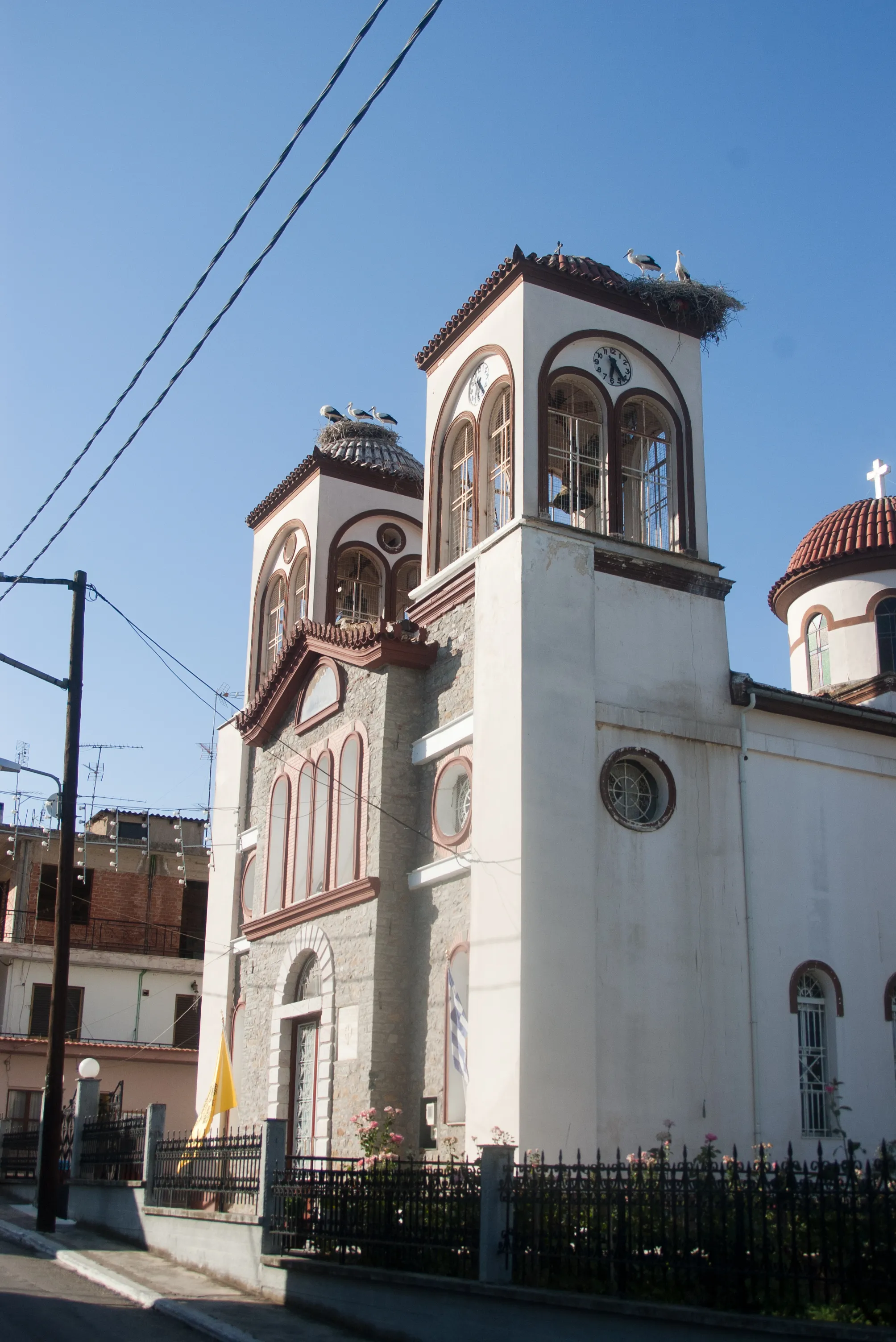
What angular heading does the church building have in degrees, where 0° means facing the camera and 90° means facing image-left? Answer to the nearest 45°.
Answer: approximately 45°
